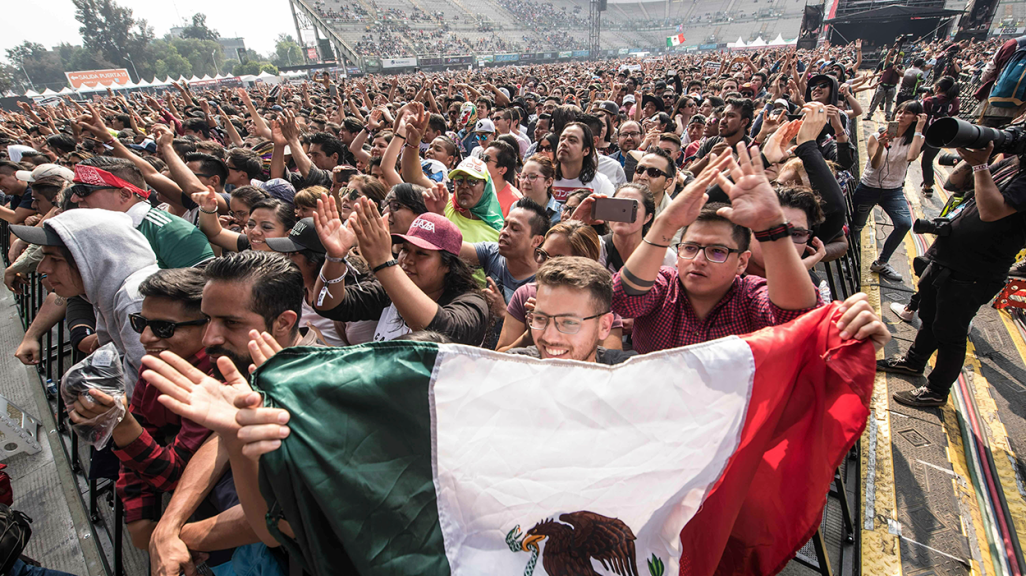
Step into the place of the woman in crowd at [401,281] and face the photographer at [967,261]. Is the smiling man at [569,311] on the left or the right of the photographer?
right

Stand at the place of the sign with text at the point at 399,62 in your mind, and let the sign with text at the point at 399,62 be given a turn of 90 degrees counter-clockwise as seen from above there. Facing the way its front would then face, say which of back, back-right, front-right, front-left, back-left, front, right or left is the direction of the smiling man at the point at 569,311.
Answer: right

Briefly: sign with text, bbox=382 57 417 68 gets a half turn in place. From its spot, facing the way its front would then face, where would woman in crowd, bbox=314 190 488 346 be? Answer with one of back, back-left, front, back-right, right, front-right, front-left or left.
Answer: back

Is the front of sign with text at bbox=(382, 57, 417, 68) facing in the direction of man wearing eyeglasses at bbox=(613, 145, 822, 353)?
yes

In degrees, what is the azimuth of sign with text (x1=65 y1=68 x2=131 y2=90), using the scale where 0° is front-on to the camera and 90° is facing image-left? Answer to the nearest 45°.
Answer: approximately 0°

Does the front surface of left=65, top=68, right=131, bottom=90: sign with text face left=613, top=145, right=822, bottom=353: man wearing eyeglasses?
yes

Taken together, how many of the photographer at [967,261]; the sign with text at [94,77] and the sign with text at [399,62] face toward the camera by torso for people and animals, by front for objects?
2

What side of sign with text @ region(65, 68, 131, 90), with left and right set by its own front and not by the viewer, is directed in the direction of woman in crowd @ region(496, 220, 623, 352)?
front

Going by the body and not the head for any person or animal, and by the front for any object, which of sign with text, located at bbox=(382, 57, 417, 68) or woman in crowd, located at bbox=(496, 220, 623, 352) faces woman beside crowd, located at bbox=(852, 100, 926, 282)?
the sign with text

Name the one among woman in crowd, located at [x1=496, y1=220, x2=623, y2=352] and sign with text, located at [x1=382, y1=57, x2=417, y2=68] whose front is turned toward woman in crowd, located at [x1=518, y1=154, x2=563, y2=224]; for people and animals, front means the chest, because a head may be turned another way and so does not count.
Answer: the sign with text

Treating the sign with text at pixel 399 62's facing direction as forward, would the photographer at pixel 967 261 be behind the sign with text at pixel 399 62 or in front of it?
in front

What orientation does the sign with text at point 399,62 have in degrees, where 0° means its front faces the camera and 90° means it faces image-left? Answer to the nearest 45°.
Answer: approximately 0°

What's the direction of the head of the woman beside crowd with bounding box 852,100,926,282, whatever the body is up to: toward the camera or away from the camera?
toward the camera

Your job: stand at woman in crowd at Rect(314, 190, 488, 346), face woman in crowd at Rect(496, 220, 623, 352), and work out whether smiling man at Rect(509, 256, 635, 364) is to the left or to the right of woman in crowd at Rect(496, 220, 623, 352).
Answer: right

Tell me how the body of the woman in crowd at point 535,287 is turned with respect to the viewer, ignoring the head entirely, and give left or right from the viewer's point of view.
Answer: facing the viewer and to the left of the viewer

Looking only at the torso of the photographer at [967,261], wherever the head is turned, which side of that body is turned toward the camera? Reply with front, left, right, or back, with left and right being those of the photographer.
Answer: left

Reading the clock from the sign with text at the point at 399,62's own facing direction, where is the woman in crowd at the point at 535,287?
The woman in crowd is roughly at 12 o'clock from the sign with text.

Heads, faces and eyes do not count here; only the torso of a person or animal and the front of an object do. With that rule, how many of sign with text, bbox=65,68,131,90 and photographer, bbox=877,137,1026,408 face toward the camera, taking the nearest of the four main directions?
1

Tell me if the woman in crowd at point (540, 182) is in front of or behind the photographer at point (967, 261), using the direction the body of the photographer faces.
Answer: in front

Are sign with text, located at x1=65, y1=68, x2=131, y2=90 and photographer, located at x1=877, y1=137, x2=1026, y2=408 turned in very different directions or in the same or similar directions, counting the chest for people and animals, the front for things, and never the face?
very different directions
